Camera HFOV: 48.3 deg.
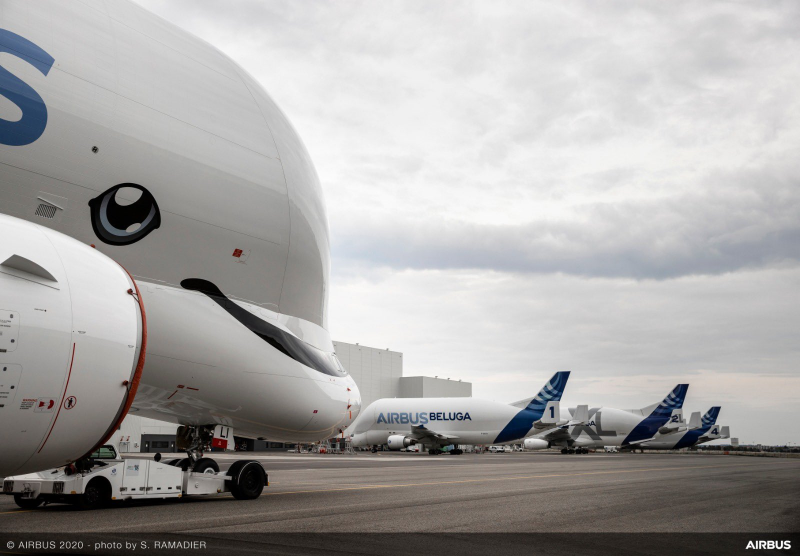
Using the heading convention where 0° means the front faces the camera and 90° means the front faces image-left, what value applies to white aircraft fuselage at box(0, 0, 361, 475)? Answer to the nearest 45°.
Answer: approximately 225°
